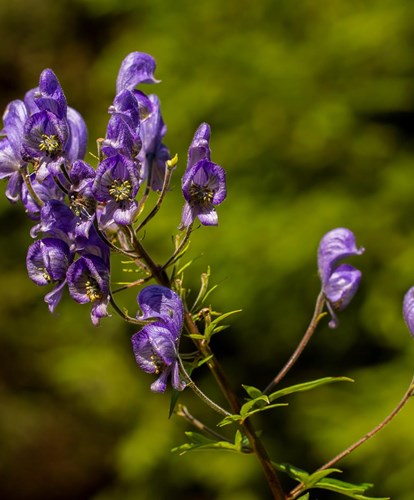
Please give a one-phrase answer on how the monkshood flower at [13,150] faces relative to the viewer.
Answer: facing to the left of the viewer

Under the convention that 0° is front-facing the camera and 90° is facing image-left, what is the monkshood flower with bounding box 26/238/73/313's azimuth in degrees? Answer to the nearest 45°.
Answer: approximately 45°

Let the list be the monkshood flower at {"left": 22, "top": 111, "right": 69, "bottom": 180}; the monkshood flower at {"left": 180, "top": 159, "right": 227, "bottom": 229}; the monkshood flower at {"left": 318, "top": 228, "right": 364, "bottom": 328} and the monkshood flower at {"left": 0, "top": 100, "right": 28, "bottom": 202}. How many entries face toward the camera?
2

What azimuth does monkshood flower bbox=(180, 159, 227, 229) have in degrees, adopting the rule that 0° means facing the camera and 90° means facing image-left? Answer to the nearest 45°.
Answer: approximately 0°
